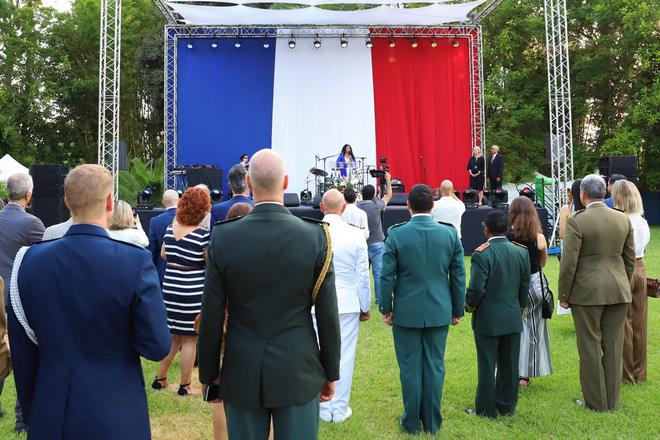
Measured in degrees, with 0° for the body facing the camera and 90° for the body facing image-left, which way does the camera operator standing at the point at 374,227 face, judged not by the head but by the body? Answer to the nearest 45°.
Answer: approximately 180°

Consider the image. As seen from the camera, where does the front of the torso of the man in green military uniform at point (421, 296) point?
away from the camera

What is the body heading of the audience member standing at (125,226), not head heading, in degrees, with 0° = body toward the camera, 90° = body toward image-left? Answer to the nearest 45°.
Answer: approximately 225°

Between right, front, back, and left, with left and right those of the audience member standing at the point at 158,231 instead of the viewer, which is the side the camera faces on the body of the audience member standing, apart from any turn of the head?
back

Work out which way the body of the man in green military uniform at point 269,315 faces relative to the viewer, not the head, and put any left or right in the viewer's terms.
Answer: facing away from the viewer

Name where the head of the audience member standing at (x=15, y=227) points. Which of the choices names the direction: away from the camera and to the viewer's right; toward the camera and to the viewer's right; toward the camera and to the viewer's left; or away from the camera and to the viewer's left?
away from the camera and to the viewer's right

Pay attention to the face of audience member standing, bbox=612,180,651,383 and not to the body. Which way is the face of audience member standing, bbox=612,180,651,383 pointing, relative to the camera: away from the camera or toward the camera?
away from the camera

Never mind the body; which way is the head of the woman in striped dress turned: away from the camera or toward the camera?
away from the camera
